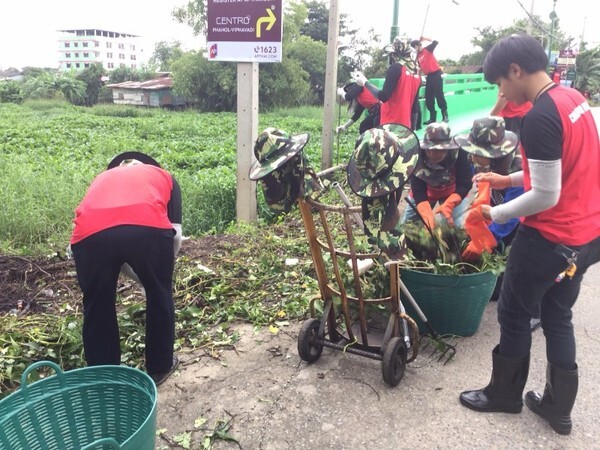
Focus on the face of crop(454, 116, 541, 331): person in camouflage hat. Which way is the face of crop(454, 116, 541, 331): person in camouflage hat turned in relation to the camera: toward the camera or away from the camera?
toward the camera

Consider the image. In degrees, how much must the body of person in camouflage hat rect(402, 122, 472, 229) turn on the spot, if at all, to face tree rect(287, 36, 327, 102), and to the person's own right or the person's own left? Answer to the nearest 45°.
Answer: approximately 180°

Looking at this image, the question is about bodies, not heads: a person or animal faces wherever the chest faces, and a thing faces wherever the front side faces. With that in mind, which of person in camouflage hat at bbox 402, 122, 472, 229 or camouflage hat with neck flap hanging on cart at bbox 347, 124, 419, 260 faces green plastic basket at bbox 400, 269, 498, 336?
person in camouflage hat at bbox 402, 122, 472, 229

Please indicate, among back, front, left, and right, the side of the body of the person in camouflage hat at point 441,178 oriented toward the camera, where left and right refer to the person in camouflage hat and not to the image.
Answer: front

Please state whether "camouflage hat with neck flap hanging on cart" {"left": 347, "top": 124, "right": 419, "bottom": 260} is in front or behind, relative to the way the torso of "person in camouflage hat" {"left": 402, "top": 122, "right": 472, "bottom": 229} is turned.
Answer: in front
